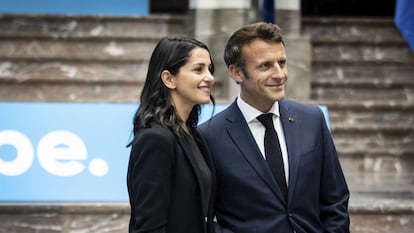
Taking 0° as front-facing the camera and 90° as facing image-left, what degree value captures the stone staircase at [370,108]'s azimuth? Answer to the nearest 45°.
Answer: approximately 0°

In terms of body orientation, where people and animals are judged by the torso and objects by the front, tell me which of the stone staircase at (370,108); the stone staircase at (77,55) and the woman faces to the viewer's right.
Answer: the woman

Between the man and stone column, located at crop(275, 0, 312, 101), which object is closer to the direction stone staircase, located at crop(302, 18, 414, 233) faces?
the man

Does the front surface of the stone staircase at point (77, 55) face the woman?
yes

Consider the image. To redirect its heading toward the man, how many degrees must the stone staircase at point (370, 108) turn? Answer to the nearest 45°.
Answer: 0° — it already faces them

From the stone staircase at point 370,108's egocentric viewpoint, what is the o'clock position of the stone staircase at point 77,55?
the stone staircase at point 77,55 is roughly at 3 o'clock from the stone staircase at point 370,108.

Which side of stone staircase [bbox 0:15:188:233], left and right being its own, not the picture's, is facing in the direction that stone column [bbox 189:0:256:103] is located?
left
